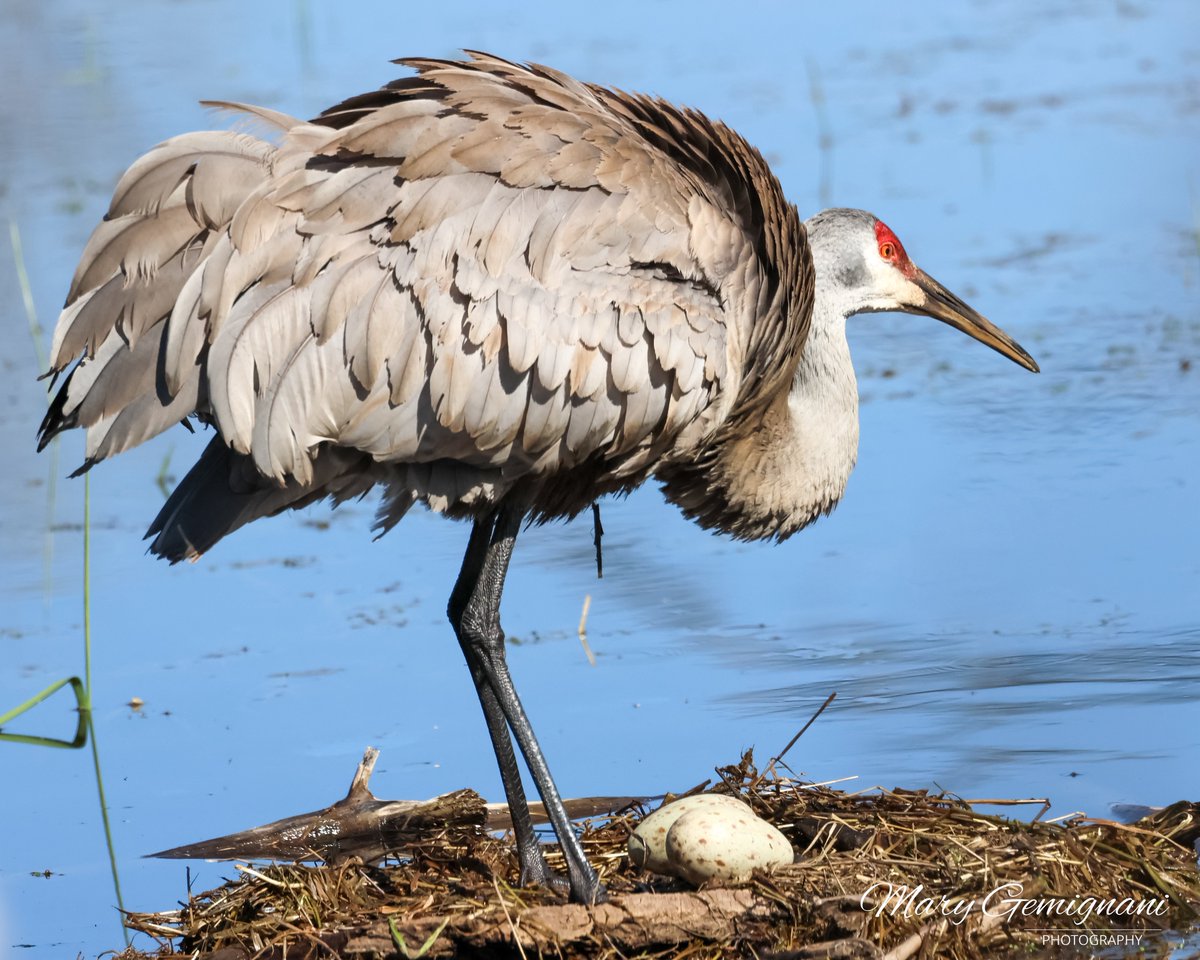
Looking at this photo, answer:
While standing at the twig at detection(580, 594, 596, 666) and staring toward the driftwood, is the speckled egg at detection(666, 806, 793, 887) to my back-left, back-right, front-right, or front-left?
front-left

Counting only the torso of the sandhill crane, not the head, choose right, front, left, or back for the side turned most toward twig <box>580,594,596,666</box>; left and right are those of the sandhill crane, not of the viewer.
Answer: left

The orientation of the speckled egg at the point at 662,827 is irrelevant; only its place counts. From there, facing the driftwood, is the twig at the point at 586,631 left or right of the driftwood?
right

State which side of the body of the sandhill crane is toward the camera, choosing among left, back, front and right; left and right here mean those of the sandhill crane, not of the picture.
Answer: right
